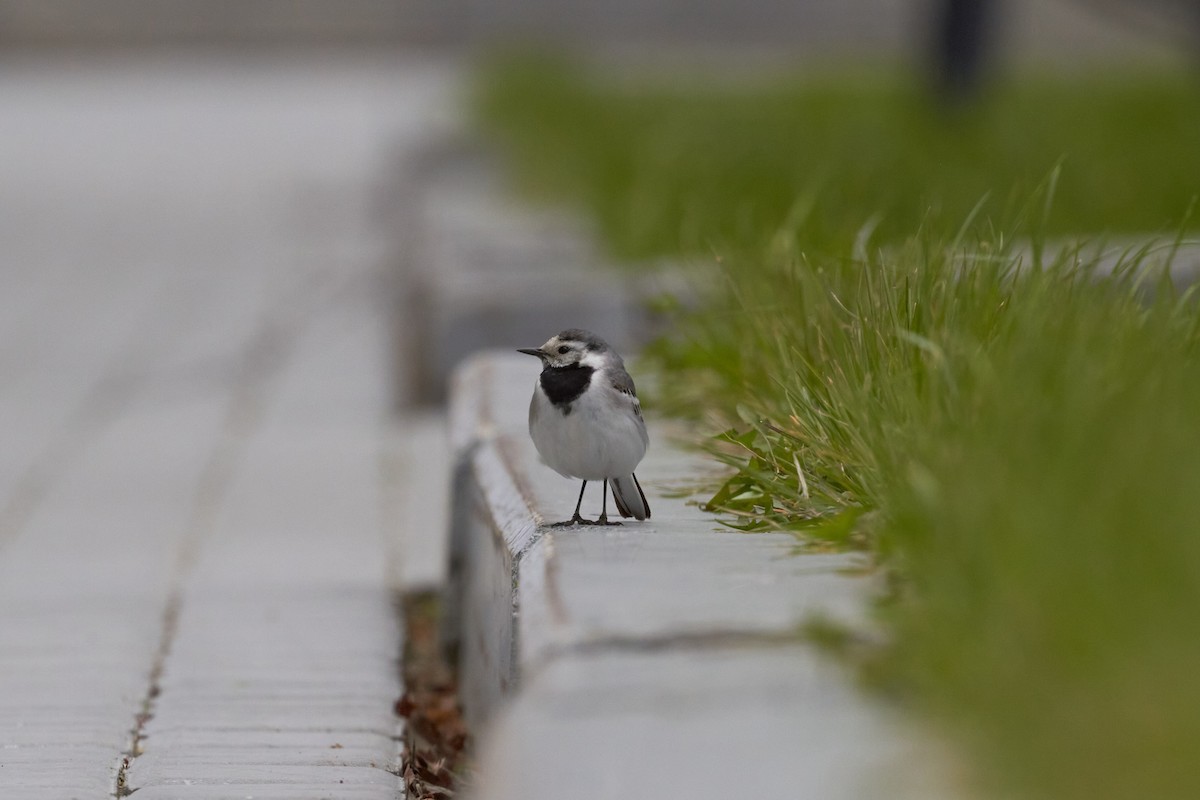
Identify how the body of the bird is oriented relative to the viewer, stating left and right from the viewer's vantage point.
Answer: facing the viewer and to the left of the viewer
